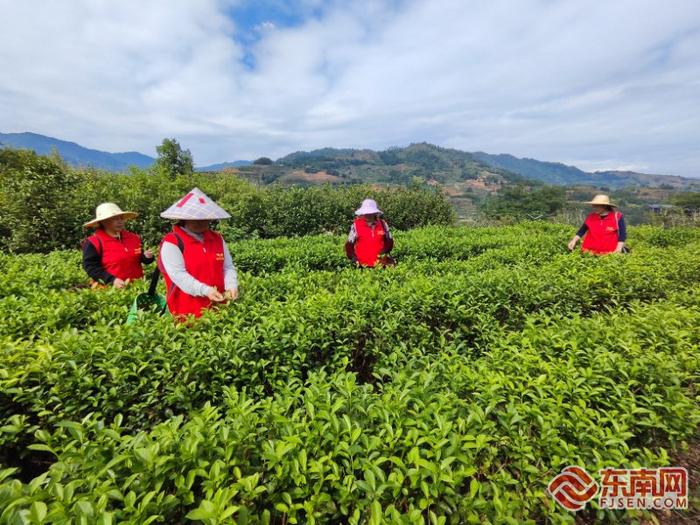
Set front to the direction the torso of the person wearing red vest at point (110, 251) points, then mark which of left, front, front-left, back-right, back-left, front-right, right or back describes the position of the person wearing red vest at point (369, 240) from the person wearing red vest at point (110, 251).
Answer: front-left

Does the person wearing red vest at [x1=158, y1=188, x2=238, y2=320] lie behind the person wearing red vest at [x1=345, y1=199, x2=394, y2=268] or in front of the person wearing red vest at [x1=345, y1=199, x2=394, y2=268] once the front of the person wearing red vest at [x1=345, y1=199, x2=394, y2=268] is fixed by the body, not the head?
in front

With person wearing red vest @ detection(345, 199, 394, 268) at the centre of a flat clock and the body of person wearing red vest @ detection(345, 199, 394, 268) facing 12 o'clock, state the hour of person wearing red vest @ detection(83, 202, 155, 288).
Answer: person wearing red vest @ detection(83, 202, 155, 288) is roughly at 2 o'clock from person wearing red vest @ detection(345, 199, 394, 268).

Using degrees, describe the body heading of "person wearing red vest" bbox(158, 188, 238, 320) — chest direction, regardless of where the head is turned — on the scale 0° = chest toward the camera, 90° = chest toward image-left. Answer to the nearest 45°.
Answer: approximately 315°

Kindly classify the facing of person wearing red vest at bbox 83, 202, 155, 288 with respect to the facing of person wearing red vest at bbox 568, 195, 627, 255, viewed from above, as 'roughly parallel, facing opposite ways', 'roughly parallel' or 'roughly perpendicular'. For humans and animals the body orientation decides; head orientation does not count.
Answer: roughly perpendicular

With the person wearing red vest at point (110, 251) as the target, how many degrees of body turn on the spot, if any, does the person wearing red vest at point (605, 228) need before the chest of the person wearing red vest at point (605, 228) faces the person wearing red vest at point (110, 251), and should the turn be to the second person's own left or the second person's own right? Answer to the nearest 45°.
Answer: approximately 45° to the second person's own right

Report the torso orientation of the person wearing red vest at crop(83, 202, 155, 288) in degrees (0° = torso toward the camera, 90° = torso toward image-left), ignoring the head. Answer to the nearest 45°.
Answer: approximately 315°

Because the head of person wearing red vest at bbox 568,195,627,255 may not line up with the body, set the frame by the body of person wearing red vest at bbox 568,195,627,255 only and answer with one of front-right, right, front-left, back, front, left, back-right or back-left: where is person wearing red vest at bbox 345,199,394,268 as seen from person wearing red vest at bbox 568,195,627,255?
front-right

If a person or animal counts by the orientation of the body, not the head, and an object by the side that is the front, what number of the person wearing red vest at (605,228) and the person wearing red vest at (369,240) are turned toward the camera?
2

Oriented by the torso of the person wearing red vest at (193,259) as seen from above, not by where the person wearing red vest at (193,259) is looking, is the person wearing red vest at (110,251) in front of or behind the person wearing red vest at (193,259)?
behind

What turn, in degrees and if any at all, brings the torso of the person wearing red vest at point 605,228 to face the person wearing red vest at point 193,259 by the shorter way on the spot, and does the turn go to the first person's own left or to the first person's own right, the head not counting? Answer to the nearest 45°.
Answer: approximately 45° to the first person's own right
